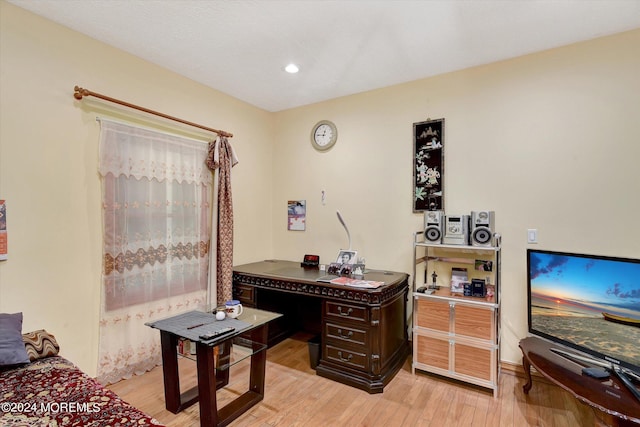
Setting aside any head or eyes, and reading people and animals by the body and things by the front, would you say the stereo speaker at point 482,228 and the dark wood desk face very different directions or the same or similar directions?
same or similar directions

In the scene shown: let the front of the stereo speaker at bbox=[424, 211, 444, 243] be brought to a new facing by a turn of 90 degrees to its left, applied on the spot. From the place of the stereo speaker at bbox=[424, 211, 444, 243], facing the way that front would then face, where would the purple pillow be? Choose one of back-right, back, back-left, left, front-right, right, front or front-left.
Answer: back-right

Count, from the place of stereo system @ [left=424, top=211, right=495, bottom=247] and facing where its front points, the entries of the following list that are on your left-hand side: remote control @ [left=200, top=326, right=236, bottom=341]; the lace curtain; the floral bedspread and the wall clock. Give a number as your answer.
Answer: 0

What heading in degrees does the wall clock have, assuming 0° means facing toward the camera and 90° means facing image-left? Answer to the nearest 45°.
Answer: approximately 45°

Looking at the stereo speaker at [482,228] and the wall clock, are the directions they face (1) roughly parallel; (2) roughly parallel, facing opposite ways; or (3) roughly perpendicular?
roughly parallel

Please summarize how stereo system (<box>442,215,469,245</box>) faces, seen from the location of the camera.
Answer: facing the viewer

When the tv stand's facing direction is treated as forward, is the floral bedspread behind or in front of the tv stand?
in front

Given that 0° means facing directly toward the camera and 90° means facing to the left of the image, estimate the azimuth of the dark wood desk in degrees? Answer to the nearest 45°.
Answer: approximately 45°

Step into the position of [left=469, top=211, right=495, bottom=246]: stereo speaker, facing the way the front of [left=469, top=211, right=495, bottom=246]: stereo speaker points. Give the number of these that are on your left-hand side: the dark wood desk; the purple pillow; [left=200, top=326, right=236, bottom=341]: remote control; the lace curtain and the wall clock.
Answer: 0

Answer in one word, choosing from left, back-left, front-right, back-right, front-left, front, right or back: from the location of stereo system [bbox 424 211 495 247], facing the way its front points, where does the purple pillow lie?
front-right

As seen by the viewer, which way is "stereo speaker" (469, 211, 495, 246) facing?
toward the camera

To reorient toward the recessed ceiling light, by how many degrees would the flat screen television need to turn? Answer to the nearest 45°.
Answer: approximately 45° to its right

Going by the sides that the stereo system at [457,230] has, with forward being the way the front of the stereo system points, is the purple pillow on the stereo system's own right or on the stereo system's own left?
on the stereo system's own right

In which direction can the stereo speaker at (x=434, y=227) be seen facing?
toward the camera

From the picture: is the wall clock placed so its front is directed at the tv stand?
no

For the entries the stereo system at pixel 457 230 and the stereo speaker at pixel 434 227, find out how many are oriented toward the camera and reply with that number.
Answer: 2
